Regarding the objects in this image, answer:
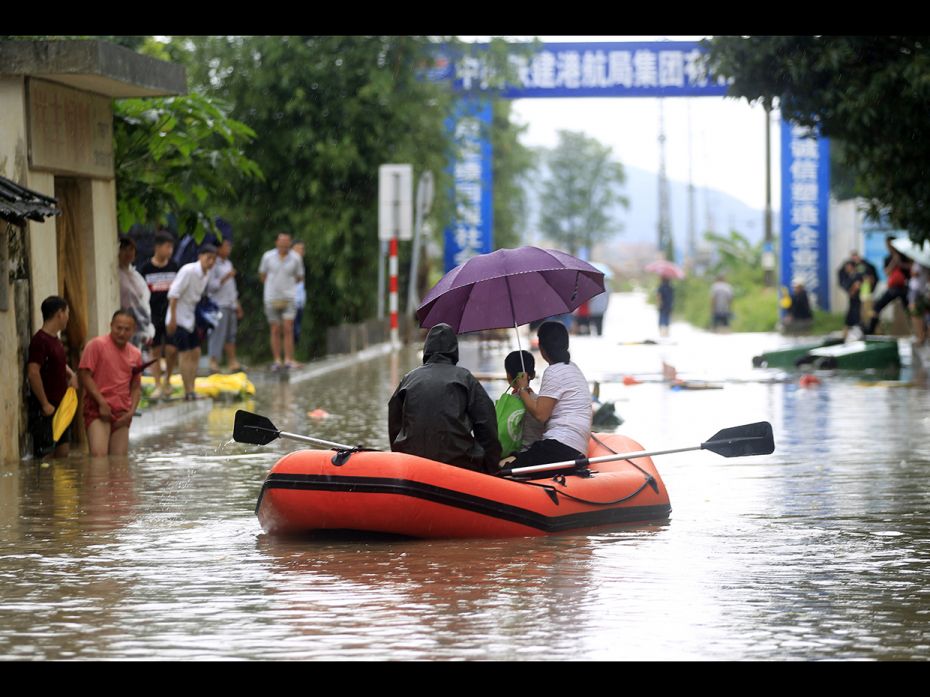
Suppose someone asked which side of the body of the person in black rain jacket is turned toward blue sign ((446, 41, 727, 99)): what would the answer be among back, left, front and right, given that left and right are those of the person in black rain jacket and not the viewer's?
front

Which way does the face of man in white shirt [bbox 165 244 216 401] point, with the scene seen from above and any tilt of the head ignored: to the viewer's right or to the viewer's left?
to the viewer's right

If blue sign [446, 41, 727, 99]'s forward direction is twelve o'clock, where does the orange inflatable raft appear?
The orange inflatable raft is roughly at 12 o'clock from the blue sign.

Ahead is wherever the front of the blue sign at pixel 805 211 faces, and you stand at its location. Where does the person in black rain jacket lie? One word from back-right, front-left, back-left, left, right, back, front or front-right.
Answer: front

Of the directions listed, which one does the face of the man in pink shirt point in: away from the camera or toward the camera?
toward the camera

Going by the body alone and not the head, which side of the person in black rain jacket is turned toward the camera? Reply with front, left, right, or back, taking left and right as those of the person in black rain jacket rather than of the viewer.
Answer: back

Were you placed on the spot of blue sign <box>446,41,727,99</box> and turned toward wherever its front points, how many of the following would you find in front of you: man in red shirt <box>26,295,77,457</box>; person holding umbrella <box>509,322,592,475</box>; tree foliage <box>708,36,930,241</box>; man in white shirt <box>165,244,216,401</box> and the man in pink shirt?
5

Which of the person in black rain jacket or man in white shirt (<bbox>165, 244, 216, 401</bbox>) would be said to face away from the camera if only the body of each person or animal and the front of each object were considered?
the person in black rain jacket

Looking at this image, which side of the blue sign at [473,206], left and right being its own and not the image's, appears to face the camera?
front

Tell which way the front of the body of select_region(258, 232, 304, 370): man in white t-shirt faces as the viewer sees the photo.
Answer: toward the camera

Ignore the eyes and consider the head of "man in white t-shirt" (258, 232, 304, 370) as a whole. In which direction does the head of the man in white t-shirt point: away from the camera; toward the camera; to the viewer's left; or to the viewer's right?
toward the camera

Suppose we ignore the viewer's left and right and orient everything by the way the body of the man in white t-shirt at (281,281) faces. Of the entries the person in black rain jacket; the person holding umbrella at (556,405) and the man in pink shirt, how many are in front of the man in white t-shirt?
3

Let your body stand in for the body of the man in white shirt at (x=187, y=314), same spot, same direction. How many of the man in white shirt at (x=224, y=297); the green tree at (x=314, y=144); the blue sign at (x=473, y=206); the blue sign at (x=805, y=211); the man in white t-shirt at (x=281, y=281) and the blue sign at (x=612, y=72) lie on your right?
0

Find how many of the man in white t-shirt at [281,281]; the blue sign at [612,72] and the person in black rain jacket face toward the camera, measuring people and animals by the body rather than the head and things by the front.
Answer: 2

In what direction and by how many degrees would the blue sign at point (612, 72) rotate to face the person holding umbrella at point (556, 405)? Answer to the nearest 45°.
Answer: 0° — it already faces them

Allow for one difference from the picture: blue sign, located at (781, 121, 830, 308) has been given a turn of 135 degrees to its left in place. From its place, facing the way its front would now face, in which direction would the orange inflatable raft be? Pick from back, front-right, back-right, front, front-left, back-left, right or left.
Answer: back-right

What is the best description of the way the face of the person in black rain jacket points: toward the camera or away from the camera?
away from the camera

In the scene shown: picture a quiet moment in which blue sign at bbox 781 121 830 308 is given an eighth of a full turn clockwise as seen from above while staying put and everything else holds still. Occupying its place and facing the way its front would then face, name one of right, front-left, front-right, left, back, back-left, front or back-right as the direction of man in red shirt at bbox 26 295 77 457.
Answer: front-left

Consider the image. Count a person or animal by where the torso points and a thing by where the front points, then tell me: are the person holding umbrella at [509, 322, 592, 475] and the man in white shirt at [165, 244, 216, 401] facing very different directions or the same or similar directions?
very different directions

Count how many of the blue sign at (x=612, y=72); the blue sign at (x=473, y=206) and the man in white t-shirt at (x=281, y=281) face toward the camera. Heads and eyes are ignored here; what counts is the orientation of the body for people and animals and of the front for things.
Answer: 3
